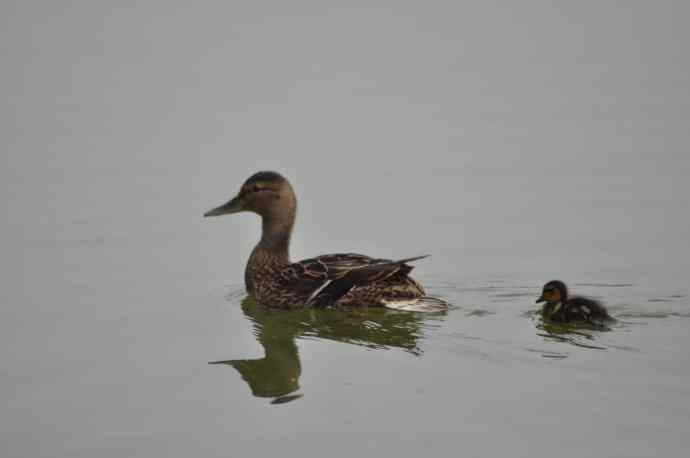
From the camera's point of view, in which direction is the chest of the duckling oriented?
to the viewer's left

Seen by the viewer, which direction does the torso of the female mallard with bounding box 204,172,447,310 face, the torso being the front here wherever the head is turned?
to the viewer's left

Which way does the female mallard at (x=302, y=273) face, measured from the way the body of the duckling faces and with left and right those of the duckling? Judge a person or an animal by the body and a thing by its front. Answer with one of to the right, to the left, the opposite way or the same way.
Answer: the same way

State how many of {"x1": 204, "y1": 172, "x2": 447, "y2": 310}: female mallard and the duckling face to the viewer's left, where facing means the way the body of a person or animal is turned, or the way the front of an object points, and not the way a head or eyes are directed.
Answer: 2

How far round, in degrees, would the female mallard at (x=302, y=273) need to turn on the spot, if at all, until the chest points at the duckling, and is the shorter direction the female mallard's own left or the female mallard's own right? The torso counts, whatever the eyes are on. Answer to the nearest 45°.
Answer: approximately 135° to the female mallard's own left

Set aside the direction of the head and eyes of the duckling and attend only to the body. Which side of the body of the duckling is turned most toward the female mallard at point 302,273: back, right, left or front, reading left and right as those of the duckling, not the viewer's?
front
